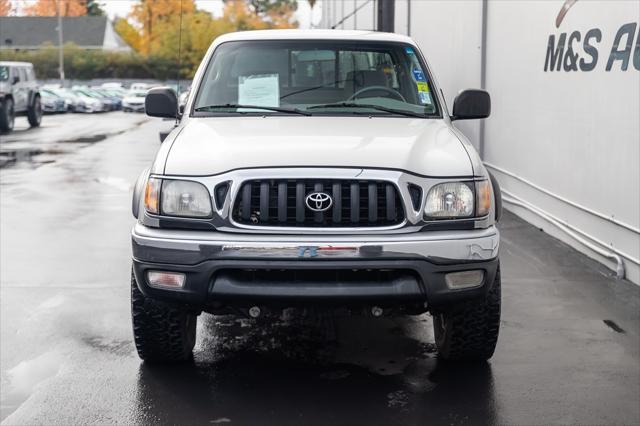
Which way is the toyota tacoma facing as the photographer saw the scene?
facing the viewer

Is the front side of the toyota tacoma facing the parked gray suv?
no

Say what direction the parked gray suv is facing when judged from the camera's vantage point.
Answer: facing the viewer and to the left of the viewer

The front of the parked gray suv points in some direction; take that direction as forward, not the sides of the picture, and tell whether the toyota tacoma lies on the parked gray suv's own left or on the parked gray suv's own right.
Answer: on the parked gray suv's own left

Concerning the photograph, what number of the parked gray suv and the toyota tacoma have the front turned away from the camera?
0
